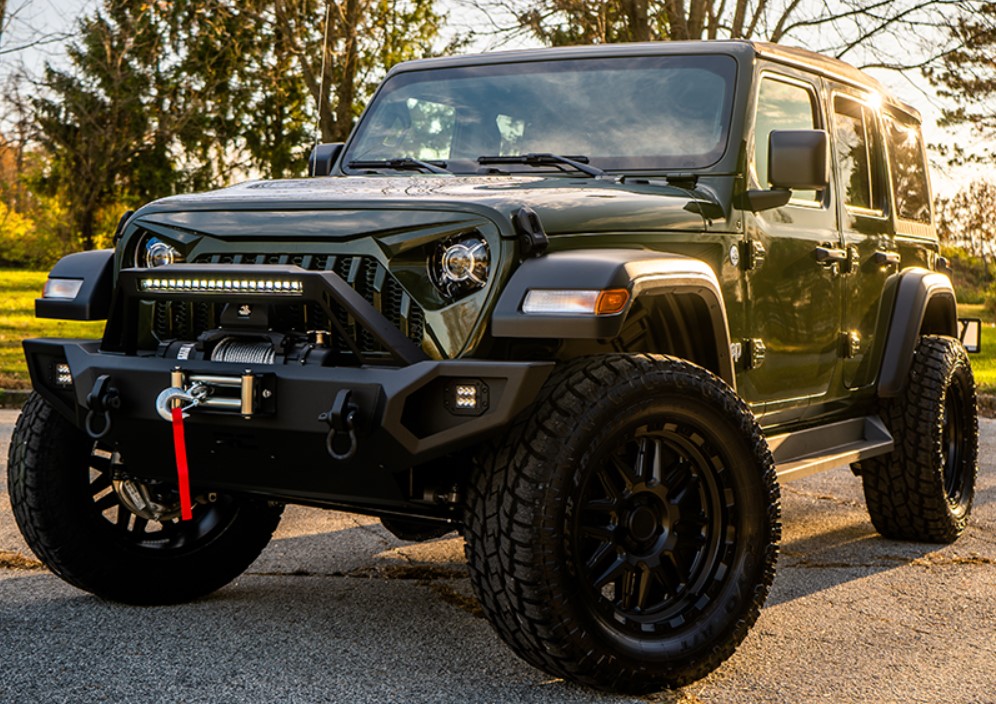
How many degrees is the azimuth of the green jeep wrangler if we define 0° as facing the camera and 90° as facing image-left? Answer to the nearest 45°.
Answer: approximately 45°
